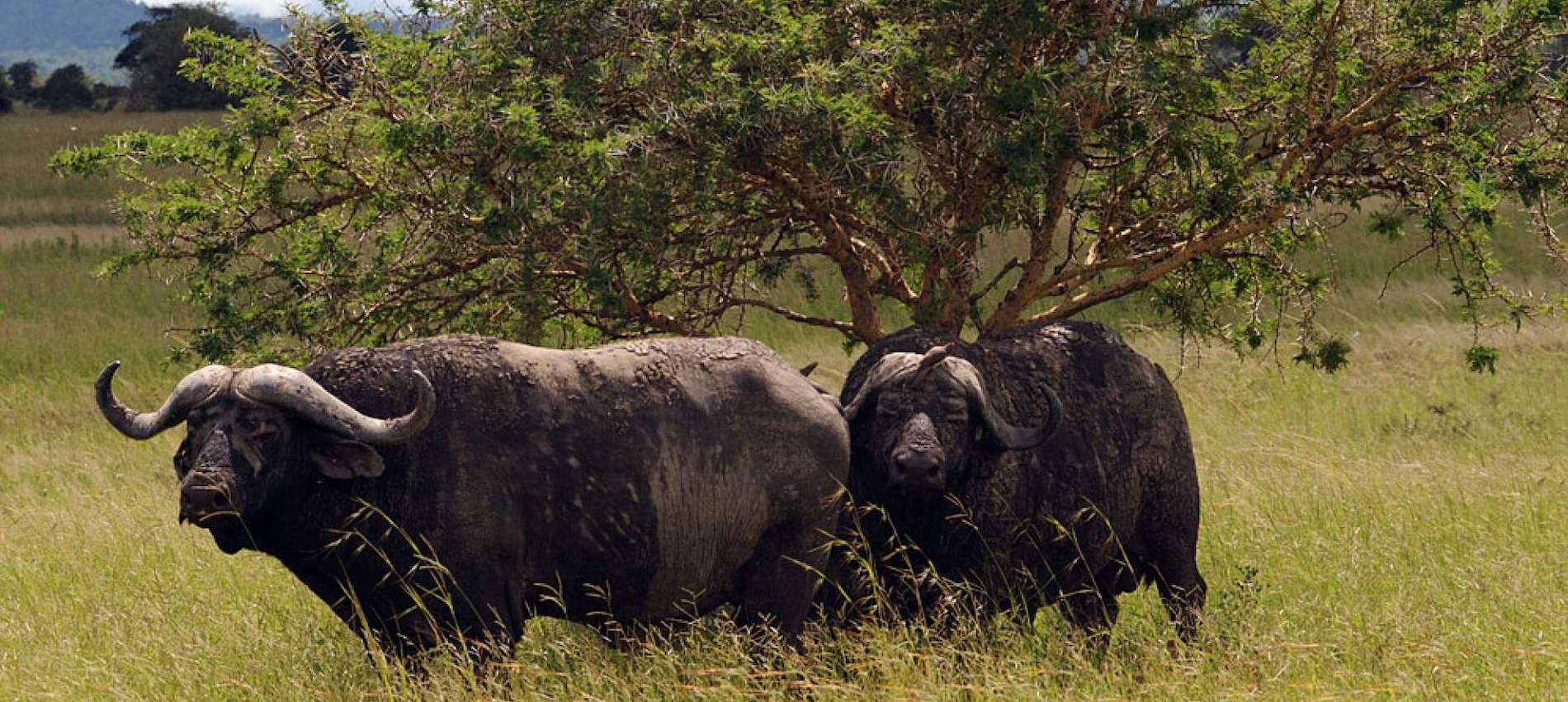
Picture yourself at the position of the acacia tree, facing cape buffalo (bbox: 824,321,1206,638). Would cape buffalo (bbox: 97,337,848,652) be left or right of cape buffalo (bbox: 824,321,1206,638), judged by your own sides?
right

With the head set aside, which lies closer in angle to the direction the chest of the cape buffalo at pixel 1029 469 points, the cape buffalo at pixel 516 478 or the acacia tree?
the cape buffalo

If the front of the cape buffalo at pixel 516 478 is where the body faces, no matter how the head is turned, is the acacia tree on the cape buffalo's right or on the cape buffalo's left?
on the cape buffalo's right

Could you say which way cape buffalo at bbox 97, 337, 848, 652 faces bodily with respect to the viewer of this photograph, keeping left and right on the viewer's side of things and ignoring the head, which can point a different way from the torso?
facing to the left of the viewer

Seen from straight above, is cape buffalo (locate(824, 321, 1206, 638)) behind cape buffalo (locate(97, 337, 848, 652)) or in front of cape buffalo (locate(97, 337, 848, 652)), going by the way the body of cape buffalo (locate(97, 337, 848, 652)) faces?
behind
